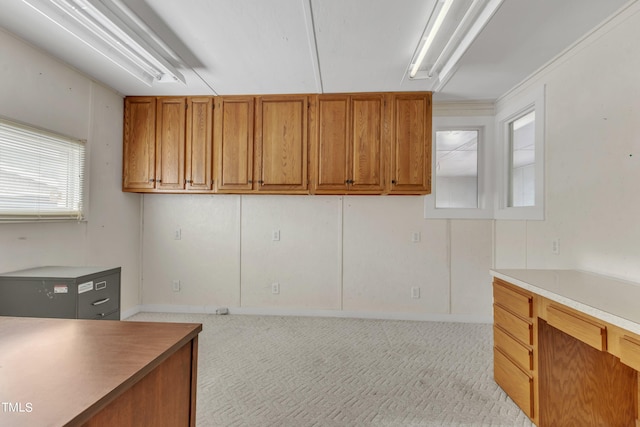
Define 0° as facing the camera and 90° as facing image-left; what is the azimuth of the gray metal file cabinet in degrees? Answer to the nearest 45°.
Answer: approximately 315°

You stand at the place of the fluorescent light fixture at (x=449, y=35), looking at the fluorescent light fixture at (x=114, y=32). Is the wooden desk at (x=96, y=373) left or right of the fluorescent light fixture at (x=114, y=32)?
left

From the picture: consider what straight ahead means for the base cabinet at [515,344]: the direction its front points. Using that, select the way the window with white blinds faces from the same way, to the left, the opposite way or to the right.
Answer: the opposite way

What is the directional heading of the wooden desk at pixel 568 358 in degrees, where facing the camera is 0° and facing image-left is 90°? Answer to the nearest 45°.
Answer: approximately 45°

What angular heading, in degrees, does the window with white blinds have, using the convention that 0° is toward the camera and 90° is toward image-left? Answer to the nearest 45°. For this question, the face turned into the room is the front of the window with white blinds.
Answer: approximately 315°

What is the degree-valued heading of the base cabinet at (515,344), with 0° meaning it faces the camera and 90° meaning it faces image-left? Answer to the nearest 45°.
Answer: approximately 45°
